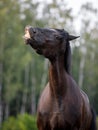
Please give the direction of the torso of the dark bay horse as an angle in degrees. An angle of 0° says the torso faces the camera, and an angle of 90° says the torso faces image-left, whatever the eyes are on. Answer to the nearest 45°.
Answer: approximately 45°
